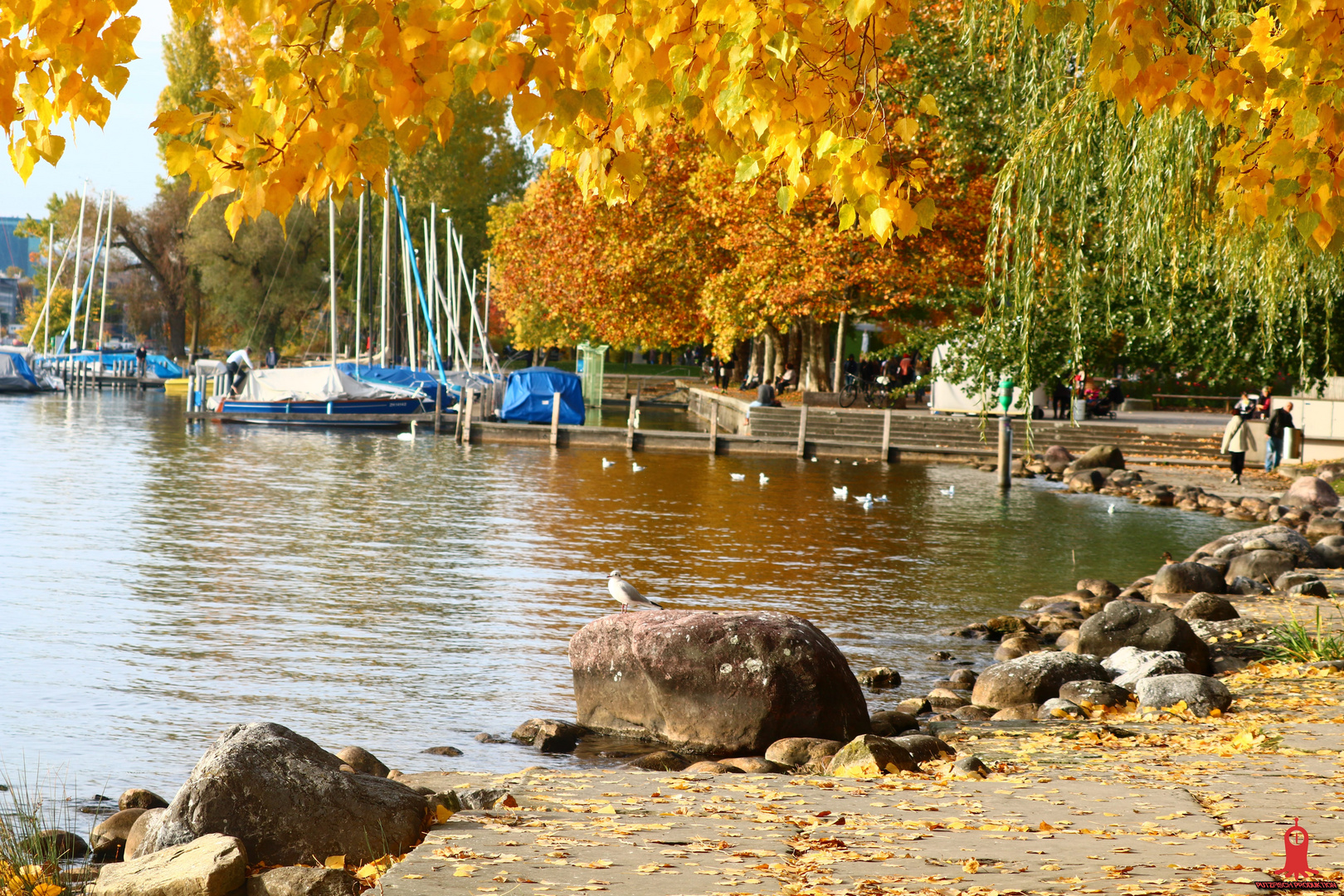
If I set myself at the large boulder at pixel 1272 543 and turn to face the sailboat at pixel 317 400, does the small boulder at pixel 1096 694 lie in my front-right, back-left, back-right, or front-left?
back-left

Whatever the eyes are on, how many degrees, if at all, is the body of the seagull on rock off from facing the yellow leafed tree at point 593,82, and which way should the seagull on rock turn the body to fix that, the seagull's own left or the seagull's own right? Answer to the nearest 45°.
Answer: approximately 90° to the seagull's own left

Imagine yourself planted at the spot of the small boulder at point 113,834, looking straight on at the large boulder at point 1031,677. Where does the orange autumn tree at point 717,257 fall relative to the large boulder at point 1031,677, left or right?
left

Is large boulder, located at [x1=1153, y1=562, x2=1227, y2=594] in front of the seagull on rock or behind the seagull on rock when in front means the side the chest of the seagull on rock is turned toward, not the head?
behind

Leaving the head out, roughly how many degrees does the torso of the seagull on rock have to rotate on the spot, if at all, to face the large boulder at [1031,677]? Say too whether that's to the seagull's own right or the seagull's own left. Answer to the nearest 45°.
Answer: approximately 135° to the seagull's own left

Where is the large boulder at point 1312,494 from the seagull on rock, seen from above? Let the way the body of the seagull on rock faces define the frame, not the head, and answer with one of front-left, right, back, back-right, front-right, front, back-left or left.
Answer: back-right

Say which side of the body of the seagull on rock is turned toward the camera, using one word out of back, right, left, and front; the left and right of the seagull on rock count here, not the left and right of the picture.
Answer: left
